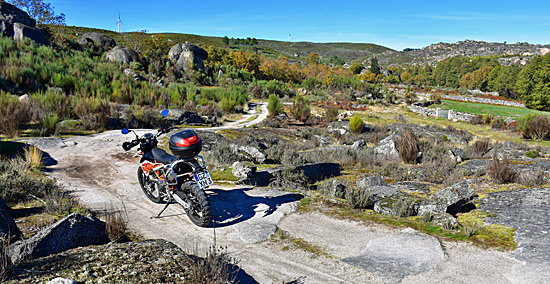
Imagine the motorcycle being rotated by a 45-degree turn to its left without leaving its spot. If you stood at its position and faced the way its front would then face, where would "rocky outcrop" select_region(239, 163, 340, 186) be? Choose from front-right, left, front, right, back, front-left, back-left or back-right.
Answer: back-right

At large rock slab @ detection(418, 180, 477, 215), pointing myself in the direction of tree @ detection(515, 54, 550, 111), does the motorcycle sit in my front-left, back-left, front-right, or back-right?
back-left

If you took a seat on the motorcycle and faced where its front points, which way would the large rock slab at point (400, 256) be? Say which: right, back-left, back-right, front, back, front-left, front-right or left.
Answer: back

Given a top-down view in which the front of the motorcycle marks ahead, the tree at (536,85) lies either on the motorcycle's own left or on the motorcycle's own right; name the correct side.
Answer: on the motorcycle's own right

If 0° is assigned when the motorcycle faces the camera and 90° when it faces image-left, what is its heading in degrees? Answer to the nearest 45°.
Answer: approximately 135°

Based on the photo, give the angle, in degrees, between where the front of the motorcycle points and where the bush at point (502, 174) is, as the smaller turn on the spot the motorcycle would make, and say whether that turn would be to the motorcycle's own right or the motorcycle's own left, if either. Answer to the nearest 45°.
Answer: approximately 135° to the motorcycle's own right

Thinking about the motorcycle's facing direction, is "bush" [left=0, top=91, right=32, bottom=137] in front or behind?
in front

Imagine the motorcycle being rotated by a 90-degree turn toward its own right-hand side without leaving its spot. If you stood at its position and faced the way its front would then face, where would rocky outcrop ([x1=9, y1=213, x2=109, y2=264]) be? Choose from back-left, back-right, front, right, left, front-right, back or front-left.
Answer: back

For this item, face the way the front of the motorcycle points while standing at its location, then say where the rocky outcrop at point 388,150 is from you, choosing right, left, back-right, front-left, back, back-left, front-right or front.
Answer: right

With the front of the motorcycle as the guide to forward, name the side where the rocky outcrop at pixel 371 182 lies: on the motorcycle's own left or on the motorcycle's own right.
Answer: on the motorcycle's own right

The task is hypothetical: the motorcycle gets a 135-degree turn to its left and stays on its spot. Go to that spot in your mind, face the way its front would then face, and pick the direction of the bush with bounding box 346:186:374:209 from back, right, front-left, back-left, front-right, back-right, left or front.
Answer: left

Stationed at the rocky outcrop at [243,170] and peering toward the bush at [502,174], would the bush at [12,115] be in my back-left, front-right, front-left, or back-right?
back-left

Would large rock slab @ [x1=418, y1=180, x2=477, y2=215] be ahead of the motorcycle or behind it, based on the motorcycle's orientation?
behind
